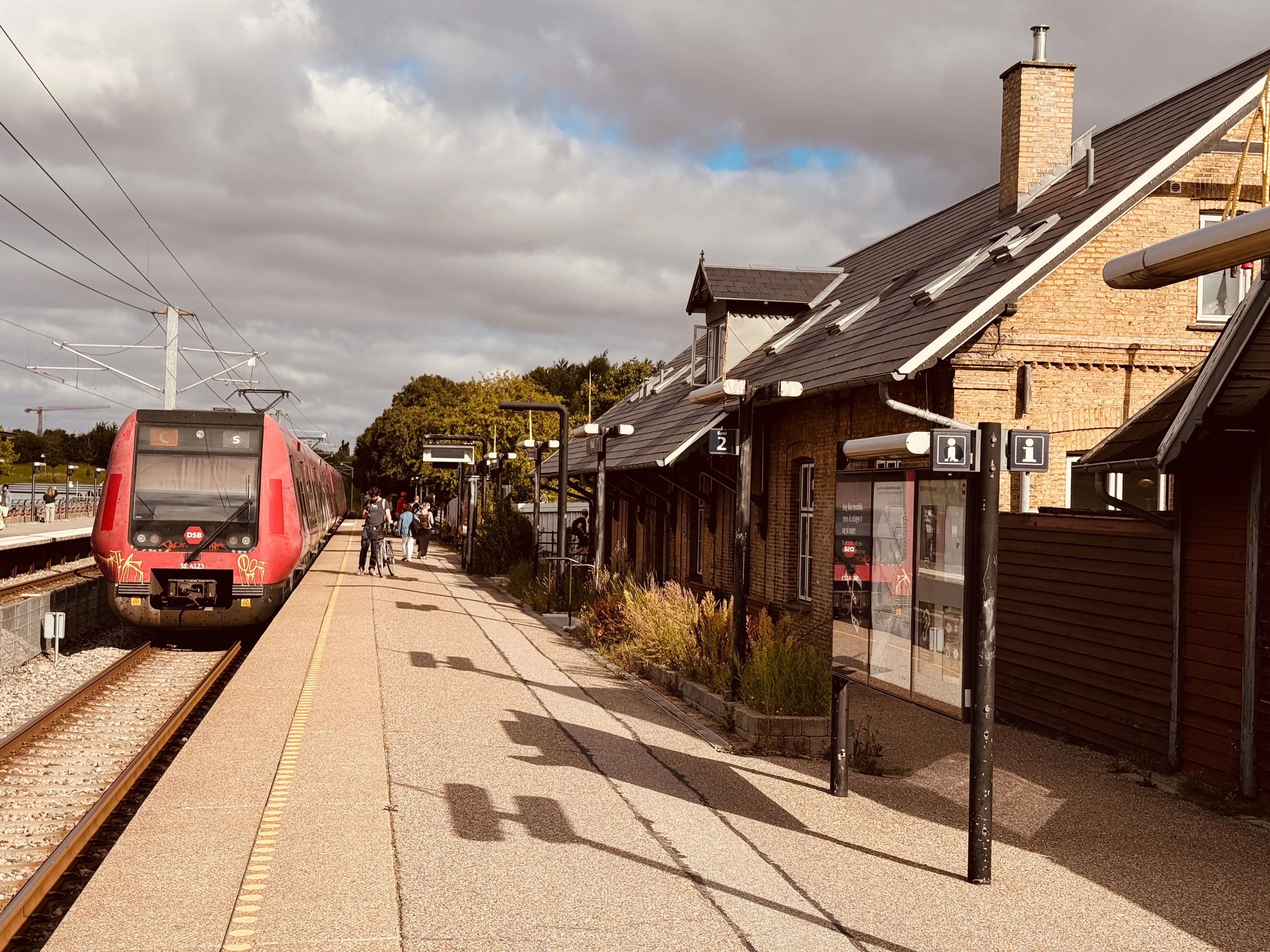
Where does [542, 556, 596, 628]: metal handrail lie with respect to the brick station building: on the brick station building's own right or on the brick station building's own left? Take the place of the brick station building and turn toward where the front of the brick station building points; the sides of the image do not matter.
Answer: on the brick station building's own right

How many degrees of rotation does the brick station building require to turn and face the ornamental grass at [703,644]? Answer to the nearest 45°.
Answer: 0° — it already faces it

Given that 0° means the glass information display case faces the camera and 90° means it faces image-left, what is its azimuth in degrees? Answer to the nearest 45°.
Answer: approximately 45°

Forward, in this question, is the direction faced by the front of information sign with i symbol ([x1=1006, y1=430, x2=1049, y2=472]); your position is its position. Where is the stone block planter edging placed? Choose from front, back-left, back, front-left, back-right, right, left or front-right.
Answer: back-right

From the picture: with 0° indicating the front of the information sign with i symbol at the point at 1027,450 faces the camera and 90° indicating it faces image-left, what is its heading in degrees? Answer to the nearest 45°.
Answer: approximately 0°

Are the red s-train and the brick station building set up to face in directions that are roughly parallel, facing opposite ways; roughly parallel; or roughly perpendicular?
roughly perpendicular

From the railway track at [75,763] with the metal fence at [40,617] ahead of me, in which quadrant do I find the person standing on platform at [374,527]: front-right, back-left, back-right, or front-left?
front-right
